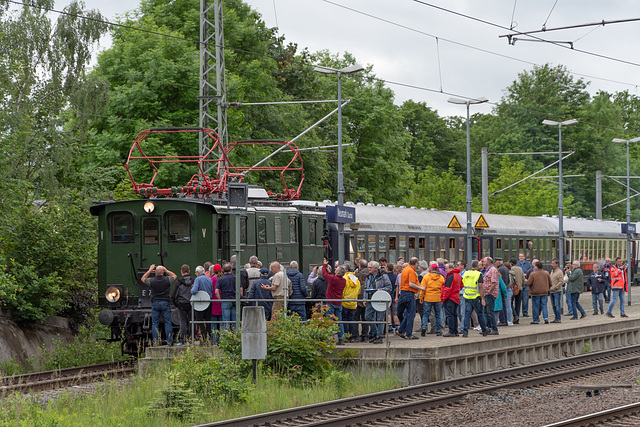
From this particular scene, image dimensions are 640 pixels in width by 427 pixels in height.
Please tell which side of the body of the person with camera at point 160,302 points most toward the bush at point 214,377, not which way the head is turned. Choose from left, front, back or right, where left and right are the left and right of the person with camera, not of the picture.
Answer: back

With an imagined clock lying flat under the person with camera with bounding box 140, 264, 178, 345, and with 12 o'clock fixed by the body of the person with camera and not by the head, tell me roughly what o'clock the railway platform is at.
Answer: The railway platform is roughly at 3 o'clock from the person with camera.

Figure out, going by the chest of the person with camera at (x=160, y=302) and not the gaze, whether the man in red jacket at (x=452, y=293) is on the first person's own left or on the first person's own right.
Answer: on the first person's own right

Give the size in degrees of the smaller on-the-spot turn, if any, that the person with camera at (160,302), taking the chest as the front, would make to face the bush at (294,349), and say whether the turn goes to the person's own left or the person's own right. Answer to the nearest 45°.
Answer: approximately 135° to the person's own right

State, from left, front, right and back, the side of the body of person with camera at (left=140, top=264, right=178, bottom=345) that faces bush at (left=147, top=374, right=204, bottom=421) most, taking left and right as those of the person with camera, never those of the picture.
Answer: back

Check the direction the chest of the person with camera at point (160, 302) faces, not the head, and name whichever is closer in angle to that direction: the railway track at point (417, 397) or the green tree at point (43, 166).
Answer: the green tree

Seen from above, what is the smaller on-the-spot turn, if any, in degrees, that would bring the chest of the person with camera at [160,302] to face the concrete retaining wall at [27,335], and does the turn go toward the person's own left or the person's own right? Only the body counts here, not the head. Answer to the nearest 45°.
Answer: approximately 45° to the person's own left

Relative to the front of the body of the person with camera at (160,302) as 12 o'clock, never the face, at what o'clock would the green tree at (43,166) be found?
The green tree is roughly at 11 o'clock from the person with camera.

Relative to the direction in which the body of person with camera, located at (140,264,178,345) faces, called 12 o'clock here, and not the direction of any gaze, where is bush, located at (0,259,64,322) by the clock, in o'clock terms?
The bush is roughly at 11 o'clock from the person with camera.

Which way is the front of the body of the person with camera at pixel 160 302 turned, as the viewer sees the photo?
away from the camera
